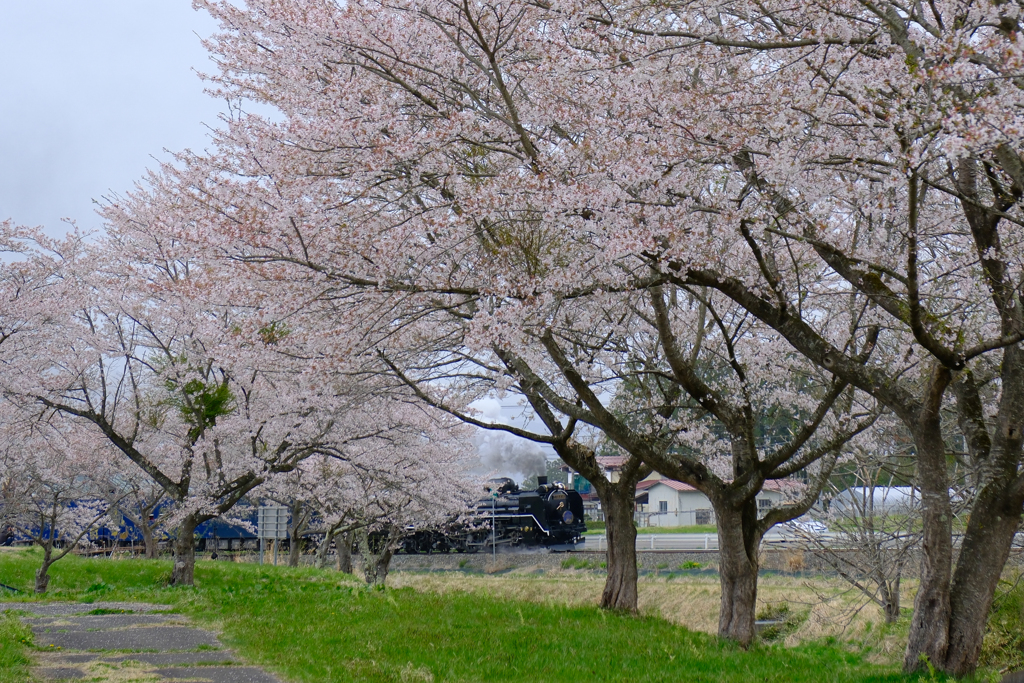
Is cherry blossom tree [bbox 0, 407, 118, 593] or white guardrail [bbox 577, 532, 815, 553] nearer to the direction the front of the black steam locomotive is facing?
the white guardrail

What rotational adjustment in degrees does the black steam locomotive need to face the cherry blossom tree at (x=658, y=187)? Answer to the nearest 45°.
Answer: approximately 45° to its right

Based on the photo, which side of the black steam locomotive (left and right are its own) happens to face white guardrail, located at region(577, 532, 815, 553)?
front

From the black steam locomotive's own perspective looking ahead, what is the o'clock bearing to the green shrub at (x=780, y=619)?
The green shrub is roughly at 1 o'clock from the black steam locomotive.

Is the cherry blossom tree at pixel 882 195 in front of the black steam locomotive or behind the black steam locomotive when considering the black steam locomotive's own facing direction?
in front

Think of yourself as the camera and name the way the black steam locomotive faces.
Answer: facing the viewer and to the right of the viewer

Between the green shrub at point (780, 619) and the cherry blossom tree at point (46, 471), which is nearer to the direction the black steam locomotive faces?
the green shrub
